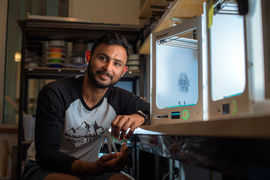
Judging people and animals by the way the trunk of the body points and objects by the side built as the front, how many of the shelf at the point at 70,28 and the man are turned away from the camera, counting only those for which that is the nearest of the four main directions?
0

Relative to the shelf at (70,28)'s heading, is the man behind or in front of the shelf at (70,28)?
in front

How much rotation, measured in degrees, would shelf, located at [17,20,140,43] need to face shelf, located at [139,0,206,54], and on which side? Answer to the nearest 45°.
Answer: approximately 45° to its left

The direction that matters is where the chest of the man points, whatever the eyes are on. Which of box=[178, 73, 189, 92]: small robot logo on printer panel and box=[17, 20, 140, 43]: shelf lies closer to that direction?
the small robot logo on printer panel

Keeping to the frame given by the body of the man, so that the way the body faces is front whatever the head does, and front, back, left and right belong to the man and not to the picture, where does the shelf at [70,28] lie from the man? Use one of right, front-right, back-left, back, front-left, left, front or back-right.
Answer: back-left

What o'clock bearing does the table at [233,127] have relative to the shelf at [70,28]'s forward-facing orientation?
the table at [233,127] is roughly at 12 o'clock from the shelf at [70,28].

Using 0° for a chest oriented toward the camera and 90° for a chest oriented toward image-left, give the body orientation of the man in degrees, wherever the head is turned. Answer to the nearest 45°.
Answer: approximately 315°

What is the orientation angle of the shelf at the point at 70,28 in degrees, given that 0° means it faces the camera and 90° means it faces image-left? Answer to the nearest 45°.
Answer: approximately 0°
